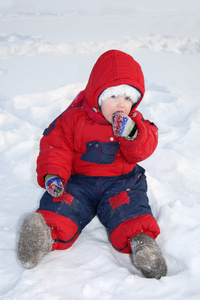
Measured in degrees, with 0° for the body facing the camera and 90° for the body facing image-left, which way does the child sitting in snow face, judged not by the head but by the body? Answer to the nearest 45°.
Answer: approximately 0°
